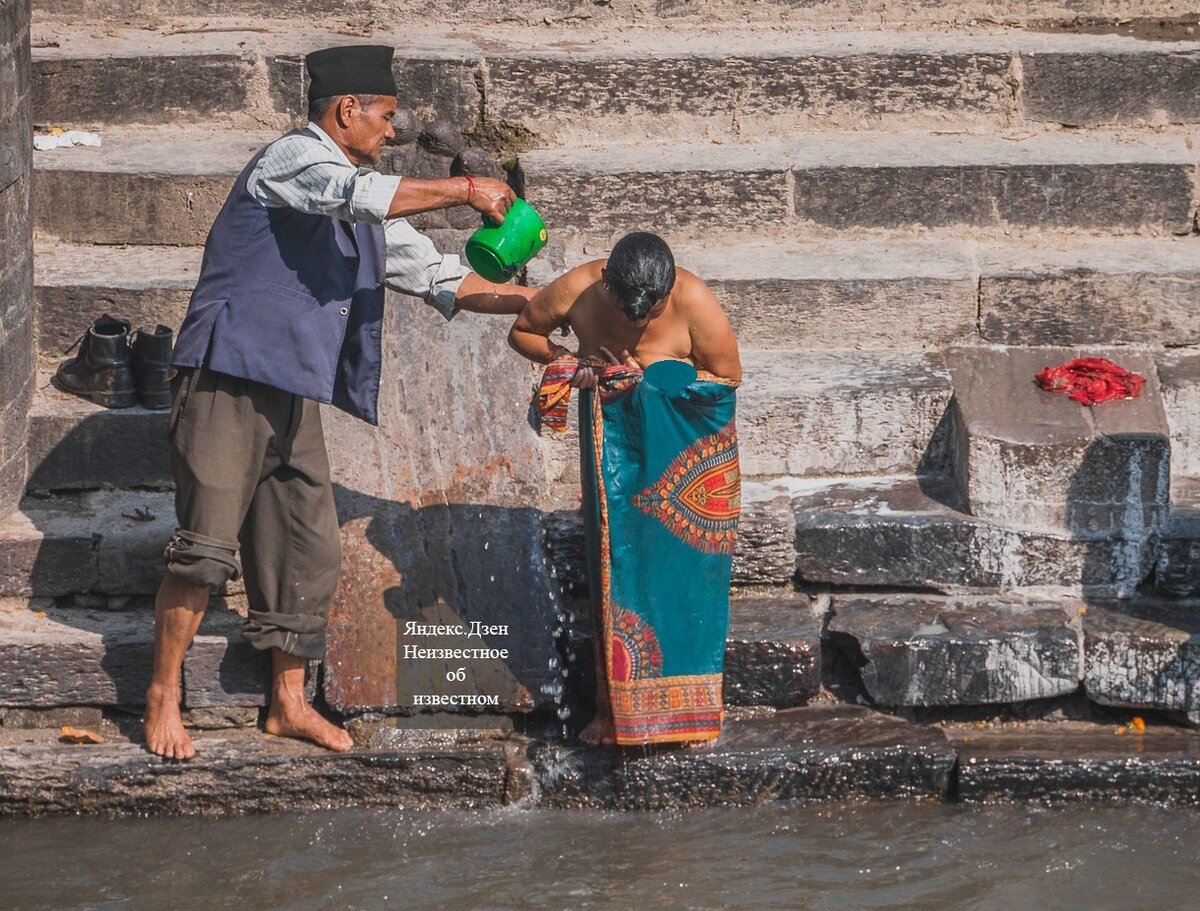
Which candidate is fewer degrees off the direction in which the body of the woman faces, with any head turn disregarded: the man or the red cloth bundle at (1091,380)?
the man

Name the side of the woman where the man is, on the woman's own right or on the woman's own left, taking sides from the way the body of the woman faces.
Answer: on the woman's own right

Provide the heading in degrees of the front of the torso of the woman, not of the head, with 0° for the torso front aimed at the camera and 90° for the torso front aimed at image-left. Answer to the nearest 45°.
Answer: approximately 0°

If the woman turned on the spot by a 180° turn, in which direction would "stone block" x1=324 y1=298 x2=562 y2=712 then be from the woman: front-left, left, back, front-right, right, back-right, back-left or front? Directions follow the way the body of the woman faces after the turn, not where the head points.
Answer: front-left

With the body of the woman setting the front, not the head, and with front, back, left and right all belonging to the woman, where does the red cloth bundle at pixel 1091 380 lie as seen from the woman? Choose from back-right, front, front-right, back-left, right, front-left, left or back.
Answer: back-left

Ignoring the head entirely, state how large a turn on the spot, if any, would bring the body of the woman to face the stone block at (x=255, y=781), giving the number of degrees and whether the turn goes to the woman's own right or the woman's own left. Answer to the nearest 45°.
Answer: approximately 90° to the woman's own right

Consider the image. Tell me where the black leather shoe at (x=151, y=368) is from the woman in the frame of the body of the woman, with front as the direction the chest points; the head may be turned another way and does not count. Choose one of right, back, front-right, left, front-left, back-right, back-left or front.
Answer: back-right

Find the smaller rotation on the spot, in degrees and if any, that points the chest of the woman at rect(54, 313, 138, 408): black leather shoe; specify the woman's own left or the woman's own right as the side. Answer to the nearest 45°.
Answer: approximately 135° to the woman's own right

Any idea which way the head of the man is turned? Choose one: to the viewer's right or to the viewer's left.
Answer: to the viewer's right
